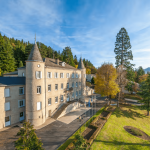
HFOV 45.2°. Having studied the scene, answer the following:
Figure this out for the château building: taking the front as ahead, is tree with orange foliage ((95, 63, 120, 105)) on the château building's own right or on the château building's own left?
on the château building's own left

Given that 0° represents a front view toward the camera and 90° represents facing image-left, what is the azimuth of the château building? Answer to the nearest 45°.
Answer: approximately 315°
